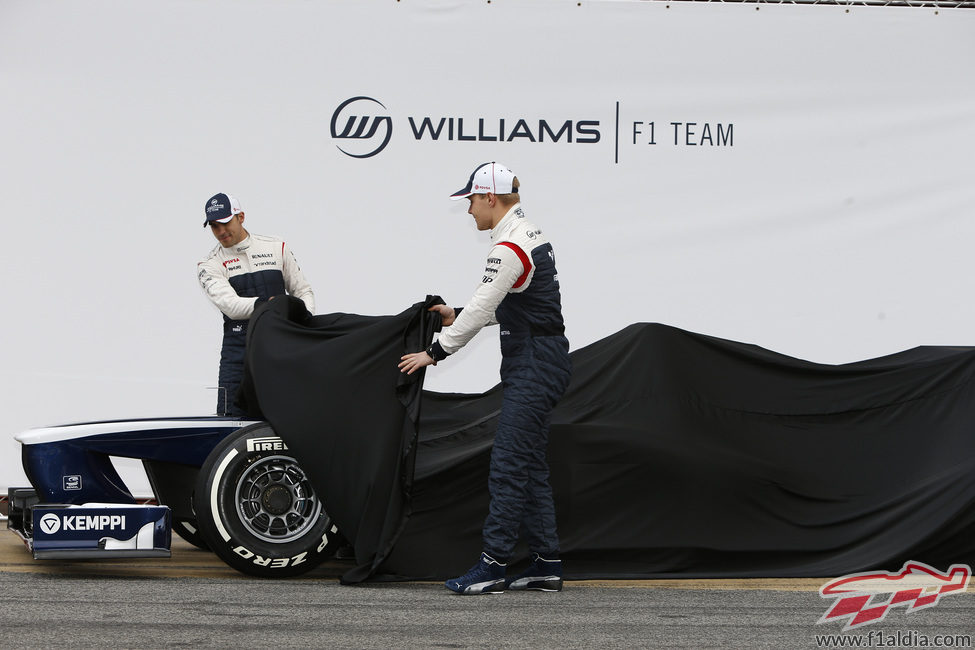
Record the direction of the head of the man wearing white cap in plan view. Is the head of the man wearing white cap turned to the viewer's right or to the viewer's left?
to the viewer's left

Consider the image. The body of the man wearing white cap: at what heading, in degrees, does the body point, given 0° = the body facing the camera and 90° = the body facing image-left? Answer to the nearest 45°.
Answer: approximately 90°

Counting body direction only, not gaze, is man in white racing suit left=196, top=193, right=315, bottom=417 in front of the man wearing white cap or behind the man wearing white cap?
in front
